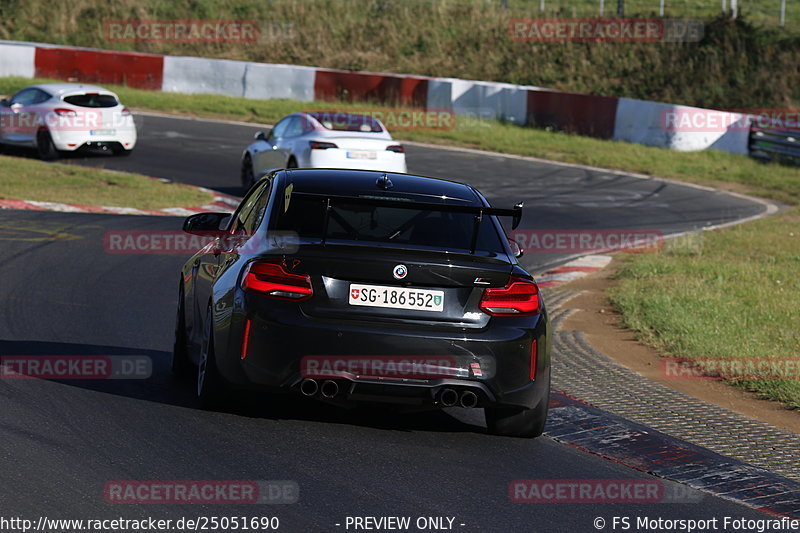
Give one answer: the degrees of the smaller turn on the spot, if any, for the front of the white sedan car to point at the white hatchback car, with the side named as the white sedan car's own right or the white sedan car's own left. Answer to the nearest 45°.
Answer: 0° — it already faces it

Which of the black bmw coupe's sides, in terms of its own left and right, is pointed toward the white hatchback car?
front

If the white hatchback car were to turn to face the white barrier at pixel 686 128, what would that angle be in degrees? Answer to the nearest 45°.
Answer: approximately 135° to its right

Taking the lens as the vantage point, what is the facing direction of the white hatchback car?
facing away from the viewer and to the left of the viewer

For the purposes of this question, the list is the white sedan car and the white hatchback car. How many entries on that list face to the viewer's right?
0

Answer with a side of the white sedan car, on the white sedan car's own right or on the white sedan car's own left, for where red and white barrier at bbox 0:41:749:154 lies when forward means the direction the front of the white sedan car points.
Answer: on the white sedan car's own right

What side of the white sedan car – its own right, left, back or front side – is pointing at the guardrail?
right

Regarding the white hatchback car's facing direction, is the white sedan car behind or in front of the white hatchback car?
behind

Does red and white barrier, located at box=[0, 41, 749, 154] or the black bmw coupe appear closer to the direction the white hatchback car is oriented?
the red and white barrier

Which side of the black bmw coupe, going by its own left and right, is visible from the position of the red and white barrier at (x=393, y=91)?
front

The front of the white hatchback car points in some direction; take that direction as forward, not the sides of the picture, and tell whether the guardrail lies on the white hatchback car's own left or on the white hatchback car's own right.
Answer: on the white hatchback car's own right

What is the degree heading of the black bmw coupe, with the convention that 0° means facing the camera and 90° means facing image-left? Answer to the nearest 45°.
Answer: approximately 180°

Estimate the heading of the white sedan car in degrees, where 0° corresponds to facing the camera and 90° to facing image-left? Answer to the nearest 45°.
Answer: approximately 135°
